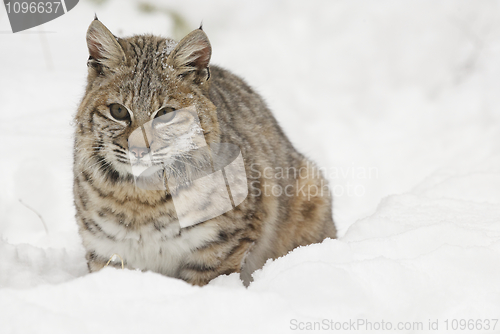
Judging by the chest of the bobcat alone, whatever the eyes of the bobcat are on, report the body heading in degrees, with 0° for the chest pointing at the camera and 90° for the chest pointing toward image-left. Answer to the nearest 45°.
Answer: approximately 45°
